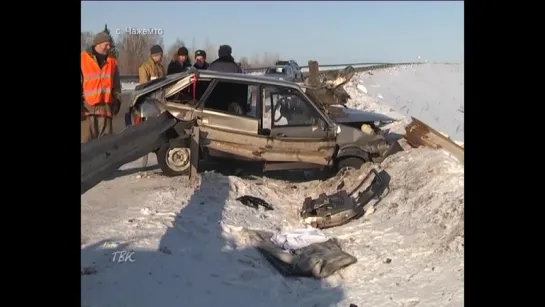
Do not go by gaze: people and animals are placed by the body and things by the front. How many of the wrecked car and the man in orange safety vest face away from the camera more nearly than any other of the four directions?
0

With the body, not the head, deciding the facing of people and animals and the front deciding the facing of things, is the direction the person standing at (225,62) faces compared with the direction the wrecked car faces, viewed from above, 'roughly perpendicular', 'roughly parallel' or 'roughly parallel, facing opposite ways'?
roughly perpendicular

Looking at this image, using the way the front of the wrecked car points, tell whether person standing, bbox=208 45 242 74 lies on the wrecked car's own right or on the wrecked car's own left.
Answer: on the wrecked car's own left

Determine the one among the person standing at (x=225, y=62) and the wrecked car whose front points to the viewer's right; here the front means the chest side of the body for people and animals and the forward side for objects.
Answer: the wrecked car

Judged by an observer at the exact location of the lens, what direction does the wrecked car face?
facing to the right of the viewer

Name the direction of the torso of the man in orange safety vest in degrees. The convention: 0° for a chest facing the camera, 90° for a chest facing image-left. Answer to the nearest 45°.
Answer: approximately 315°
